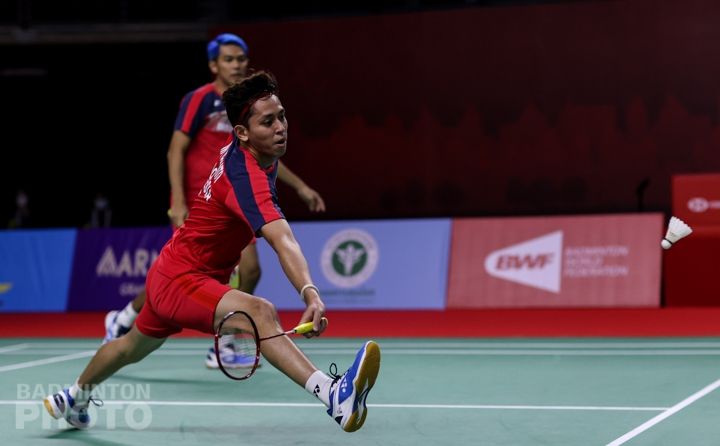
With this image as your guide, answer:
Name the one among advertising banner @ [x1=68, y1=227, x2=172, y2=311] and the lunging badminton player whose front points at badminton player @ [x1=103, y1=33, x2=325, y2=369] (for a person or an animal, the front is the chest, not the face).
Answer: the advertising banner

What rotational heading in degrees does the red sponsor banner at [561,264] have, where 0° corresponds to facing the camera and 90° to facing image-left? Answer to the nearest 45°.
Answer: approximately 0°

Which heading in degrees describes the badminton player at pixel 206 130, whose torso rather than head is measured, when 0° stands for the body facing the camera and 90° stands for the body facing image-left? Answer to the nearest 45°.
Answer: approximately 315°

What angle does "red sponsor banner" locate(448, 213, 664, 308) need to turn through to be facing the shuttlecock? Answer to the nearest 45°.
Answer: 0° — it already faces it

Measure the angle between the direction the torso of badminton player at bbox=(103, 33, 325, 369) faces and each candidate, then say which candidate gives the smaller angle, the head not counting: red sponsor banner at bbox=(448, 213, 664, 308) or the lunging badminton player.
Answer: the lunging badminton player

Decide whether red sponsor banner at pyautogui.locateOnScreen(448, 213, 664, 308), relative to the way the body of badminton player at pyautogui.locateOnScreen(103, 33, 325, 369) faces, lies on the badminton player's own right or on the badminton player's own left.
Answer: on the badminton player's own left

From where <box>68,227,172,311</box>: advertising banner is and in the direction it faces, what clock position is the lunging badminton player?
The lunging badminton player is roughly at 12 o'clock from the advertising banner.

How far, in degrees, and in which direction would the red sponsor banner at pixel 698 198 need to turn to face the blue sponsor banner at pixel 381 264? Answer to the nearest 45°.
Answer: approximately 90° to its right

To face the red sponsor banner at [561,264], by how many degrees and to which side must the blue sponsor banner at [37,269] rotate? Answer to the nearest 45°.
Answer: approximately 45° to its left

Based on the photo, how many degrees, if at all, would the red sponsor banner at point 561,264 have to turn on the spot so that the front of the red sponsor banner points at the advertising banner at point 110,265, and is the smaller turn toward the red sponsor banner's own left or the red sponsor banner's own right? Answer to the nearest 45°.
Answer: approximately 90° to the red sponsor banner's own right
